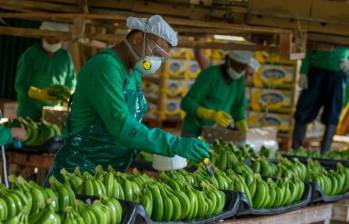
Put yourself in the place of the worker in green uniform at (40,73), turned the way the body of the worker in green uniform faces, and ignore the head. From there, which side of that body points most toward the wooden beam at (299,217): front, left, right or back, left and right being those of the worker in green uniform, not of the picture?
front

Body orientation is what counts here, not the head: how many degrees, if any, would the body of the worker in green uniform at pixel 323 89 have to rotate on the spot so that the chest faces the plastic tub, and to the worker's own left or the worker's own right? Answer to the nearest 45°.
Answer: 0° — they already face it

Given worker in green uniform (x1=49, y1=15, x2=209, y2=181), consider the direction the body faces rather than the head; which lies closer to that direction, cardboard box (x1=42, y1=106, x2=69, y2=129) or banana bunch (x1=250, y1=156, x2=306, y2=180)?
the banana bunch

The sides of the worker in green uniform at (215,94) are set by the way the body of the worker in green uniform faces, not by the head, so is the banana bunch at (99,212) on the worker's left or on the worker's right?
on the worker's right

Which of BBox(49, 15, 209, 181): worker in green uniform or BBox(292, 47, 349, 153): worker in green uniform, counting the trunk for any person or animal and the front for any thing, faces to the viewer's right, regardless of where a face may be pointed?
BBox(49, 15, 209, 181): worker in green uniform

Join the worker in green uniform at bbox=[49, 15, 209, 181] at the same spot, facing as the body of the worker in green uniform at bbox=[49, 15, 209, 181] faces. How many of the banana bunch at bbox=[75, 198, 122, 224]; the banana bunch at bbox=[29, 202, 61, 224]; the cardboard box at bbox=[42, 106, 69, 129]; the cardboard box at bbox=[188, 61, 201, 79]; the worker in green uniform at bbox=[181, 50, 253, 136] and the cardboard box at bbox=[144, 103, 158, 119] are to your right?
2

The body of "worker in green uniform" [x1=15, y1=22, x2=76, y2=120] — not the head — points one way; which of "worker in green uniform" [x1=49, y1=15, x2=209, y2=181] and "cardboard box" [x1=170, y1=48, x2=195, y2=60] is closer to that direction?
the worker in green uniform

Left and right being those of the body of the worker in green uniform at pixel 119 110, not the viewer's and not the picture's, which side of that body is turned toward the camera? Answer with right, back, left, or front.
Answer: right

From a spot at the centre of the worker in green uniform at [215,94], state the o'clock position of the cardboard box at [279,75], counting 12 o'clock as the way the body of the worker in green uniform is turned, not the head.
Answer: The cardboard box is roughly at 8 o'clock from the worker in green uniform.

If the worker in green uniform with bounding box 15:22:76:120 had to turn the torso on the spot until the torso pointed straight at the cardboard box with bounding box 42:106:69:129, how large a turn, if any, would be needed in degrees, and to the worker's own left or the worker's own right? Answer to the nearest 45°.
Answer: approximately 45° to the worker's own right

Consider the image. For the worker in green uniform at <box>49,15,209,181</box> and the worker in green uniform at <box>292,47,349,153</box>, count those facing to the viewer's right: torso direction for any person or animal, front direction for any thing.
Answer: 1
